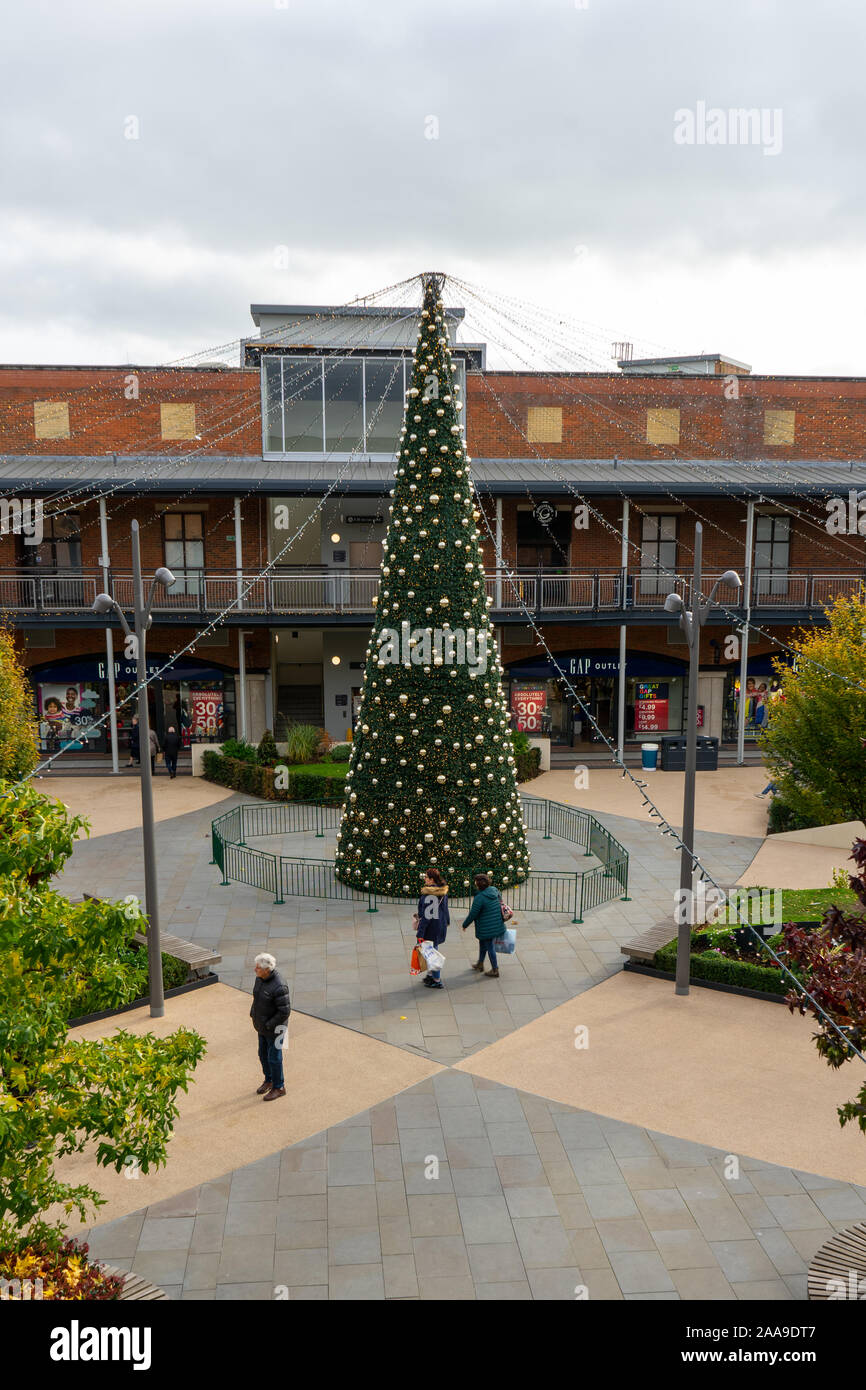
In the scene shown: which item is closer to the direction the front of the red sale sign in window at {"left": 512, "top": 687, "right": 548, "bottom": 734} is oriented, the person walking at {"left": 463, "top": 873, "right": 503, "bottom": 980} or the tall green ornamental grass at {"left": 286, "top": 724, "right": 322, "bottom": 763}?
the person walking

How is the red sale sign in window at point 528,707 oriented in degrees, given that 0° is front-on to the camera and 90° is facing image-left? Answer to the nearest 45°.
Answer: approximately 0°

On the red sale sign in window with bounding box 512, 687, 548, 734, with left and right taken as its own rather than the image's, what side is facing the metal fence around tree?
front

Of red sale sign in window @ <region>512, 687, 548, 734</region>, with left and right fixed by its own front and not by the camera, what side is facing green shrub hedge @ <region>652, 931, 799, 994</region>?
front

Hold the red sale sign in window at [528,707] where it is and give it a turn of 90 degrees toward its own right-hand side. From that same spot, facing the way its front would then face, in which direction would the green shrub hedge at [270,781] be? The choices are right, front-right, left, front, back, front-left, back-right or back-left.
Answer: front-left

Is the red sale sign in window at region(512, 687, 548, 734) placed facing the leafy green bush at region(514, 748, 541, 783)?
yes

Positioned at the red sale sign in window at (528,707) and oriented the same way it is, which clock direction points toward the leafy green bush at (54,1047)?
The leafy green bush is roughly at 12 o'clock from the red sale sign in window.

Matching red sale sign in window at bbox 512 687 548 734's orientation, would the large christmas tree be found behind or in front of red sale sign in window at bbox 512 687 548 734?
in front

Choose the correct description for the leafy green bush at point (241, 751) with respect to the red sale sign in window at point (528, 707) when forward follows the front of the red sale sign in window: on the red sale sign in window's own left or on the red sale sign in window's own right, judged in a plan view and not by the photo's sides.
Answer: on the red sale sign in window's own right

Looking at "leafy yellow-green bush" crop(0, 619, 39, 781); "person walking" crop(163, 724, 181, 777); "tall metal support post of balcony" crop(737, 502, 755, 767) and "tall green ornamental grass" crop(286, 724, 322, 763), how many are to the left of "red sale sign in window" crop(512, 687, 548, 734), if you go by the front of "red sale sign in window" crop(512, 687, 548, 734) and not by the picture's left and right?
1

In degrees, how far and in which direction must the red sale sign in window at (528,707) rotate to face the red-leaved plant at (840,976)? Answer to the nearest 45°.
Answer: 0° — it already faces it

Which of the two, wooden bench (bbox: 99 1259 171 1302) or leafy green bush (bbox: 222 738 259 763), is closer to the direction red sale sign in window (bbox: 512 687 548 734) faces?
the wooden bench
